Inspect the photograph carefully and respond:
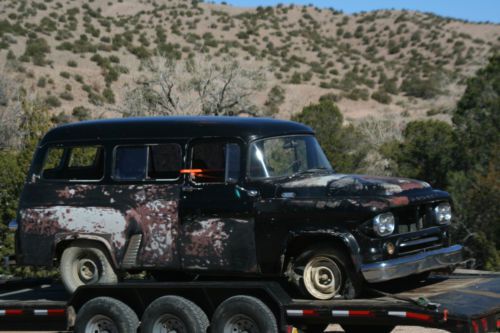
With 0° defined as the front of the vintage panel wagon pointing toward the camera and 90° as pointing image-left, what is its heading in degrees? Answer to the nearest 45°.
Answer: approximately 315°

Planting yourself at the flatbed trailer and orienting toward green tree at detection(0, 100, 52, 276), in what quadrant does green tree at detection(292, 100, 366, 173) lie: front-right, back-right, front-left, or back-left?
front-right

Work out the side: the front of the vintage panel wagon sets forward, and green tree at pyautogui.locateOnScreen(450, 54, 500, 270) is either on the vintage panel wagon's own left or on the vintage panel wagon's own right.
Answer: on the vintage panel wagon's own left

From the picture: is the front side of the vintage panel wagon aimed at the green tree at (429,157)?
no

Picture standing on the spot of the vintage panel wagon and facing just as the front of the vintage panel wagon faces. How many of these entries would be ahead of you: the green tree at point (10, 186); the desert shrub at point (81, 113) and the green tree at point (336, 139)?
0

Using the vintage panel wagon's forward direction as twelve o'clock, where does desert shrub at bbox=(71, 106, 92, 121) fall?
The desert shrub is roughly at 7 o'clock from the vintage panel wagon.

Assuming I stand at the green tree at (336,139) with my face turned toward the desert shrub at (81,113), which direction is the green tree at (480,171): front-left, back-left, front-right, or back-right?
back-left

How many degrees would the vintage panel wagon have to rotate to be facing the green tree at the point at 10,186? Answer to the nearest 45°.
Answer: approximately 180°

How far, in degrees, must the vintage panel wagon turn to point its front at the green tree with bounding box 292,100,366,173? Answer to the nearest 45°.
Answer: approximately 135° to its left

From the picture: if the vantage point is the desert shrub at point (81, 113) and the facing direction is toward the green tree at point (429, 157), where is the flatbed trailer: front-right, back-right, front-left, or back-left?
front-right

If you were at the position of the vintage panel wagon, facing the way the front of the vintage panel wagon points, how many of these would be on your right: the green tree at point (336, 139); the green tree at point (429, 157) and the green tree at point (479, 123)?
0

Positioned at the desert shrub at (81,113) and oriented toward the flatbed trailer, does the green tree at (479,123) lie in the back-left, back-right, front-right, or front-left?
front-left

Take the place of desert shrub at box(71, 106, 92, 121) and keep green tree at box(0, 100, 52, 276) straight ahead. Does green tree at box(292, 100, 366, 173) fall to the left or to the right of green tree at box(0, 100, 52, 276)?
left
